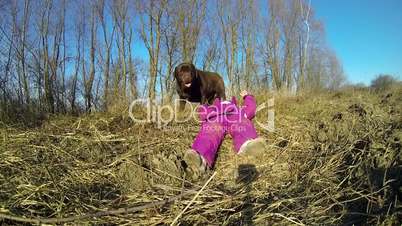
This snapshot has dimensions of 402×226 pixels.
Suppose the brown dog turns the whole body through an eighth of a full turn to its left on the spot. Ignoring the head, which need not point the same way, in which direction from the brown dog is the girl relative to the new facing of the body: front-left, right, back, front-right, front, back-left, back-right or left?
front

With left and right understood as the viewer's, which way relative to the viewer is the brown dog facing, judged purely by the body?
facing the viewer and to the left of the viewer
